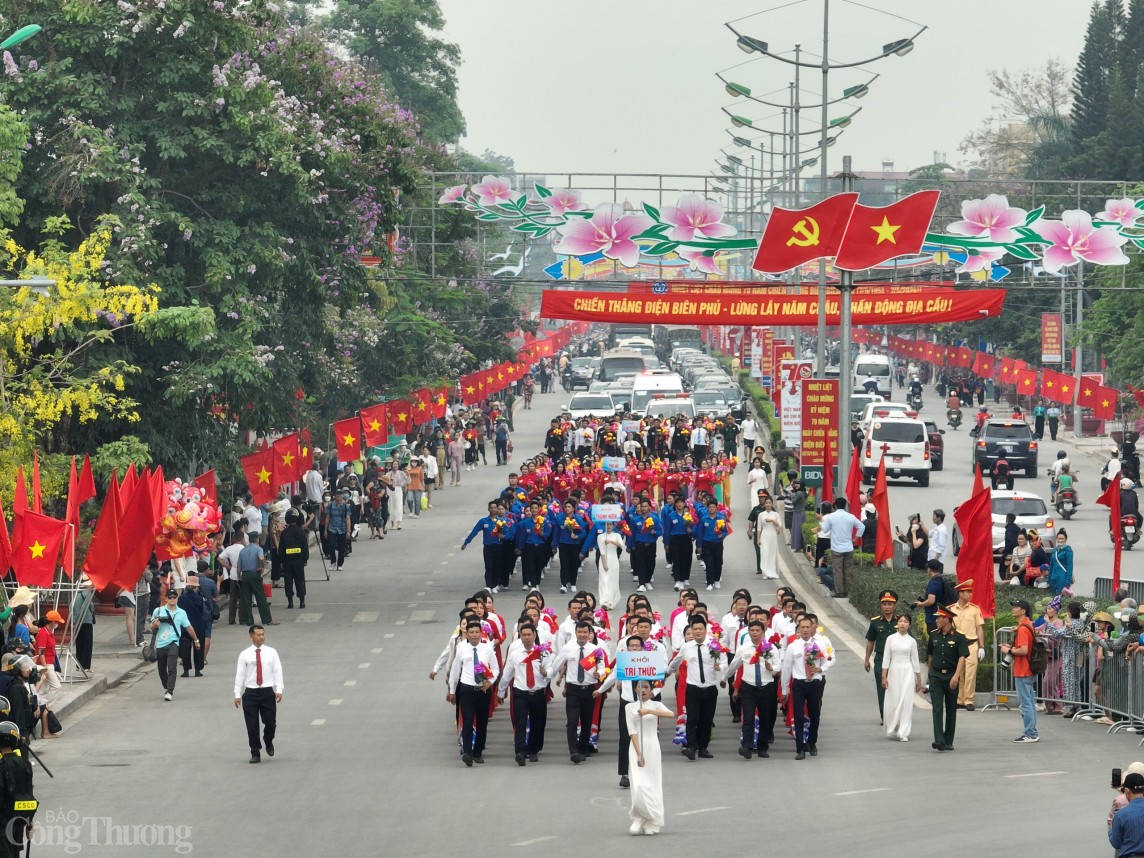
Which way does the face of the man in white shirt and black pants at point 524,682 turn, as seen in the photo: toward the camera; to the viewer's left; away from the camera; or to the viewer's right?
toward the camera

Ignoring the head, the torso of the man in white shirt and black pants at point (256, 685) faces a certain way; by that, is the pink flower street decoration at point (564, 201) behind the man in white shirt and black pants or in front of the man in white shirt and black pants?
behind

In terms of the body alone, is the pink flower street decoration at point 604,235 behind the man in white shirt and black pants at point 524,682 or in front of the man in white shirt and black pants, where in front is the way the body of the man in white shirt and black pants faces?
behind

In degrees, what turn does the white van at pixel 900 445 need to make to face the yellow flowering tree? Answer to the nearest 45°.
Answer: approximately 135° to its left

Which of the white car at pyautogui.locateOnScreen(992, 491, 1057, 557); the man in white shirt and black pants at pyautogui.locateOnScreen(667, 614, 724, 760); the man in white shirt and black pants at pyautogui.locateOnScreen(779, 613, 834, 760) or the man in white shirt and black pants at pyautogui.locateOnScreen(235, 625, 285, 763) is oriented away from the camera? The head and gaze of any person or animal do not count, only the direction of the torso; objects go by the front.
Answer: the white car

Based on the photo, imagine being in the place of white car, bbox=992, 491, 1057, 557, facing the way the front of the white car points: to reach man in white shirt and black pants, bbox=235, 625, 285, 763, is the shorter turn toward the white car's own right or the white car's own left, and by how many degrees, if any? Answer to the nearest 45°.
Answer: approximately 180°

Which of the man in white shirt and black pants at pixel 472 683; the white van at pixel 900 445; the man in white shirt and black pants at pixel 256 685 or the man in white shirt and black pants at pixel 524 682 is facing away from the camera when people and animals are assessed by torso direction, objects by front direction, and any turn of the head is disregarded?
the white van

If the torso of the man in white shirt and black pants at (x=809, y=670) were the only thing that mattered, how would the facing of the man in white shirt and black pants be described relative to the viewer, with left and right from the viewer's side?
facing the viewer

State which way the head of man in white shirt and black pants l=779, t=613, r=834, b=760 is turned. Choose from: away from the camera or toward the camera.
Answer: toward the camera

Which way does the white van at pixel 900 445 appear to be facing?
away from the camera

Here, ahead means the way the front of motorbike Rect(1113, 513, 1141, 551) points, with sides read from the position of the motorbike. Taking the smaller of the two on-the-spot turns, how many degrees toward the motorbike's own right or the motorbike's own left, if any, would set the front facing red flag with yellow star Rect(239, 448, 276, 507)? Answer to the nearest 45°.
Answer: approximately 135° to the motorbike's own left

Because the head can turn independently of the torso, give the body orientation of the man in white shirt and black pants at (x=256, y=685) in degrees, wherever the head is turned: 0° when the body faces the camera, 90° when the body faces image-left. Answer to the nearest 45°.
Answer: approximately 0°

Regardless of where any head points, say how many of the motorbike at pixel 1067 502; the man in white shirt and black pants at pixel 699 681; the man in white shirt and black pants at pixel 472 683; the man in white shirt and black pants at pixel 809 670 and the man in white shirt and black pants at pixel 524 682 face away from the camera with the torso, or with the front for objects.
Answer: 1

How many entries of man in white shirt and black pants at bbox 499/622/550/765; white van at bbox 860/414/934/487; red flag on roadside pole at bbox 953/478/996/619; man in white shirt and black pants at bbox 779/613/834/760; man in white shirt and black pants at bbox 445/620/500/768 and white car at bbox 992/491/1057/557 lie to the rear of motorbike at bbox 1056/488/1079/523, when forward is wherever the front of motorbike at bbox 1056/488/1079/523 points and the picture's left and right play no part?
5

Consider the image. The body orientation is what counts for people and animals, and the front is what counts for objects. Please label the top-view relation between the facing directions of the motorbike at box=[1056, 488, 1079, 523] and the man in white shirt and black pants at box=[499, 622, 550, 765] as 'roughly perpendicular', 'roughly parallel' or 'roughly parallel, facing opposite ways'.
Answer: roughly parallel, facing opposite ways

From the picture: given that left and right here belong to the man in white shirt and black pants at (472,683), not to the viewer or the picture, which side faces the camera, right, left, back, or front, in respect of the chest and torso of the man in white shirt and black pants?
front

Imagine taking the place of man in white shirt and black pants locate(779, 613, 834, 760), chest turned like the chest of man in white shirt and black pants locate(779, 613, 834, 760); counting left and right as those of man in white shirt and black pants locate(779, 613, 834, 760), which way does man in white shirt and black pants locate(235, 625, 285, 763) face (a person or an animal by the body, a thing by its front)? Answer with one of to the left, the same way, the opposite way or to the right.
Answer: the same way

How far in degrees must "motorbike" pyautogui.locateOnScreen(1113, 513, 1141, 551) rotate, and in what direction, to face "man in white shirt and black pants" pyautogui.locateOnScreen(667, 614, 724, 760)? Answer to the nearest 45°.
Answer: approximately 180°

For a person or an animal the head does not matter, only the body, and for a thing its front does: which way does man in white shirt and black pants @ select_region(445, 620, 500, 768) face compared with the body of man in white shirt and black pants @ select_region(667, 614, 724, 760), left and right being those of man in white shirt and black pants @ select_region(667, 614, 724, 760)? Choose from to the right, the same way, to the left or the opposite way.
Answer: the same way
